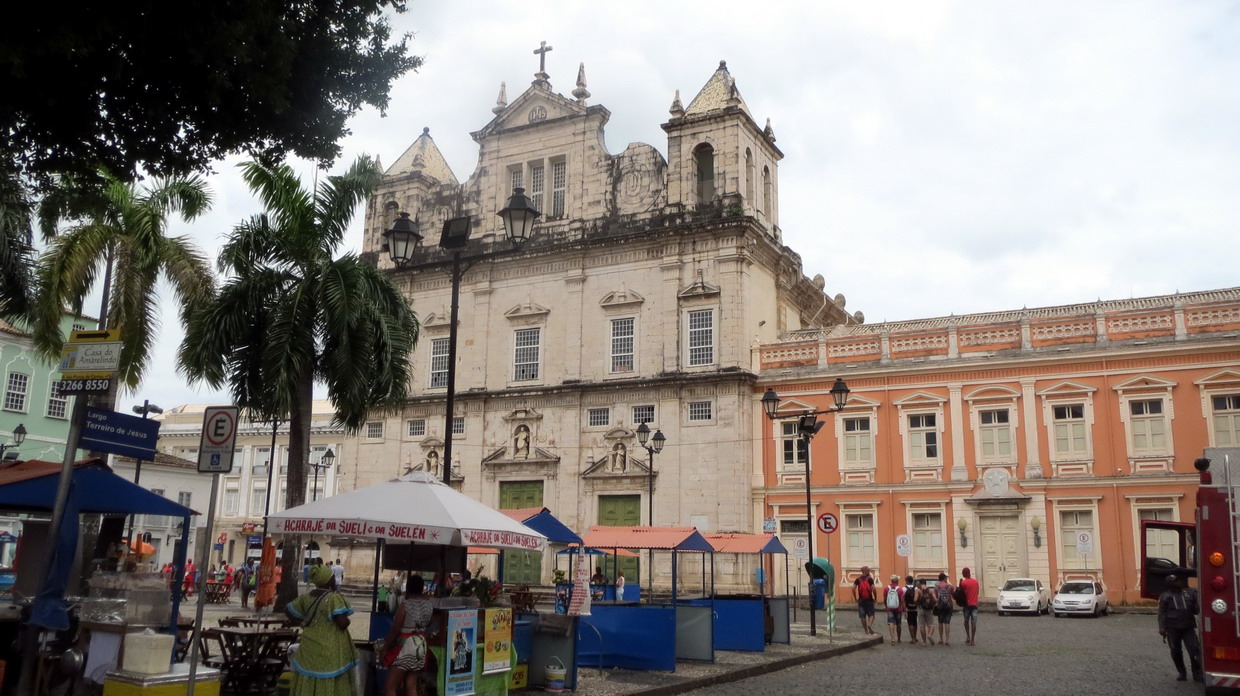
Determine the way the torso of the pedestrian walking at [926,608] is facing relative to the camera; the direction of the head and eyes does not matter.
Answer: away from the camera

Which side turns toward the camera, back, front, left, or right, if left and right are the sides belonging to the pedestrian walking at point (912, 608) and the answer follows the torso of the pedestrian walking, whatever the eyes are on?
back

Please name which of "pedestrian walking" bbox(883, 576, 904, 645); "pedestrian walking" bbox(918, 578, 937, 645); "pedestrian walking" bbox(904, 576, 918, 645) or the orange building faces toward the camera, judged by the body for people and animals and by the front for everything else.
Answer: the orange building

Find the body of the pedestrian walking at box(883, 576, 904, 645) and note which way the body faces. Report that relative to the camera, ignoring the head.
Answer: away from the camera

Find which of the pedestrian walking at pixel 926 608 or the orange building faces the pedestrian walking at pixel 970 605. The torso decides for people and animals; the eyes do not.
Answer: the orange building

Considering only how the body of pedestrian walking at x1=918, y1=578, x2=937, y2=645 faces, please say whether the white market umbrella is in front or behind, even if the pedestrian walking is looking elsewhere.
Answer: behind

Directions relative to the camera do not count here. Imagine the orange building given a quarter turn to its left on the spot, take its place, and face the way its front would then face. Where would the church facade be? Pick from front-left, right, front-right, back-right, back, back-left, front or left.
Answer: back

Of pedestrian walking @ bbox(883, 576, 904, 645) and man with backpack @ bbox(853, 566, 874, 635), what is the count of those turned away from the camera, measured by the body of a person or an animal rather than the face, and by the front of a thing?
2

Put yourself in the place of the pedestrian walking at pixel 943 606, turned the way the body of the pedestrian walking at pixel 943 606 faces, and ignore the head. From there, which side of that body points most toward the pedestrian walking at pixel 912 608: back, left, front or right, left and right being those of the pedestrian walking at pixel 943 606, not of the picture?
left

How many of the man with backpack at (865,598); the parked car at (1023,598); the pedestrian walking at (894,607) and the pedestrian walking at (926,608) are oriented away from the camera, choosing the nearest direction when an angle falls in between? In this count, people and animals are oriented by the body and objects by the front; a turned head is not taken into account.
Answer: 3

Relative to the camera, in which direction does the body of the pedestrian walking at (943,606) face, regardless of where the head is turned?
away from the camera

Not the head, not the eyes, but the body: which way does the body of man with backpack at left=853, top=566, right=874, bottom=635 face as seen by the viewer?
away from the camera

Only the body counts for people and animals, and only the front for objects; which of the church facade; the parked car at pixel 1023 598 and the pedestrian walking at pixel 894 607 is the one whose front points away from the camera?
the pedestrian walking
